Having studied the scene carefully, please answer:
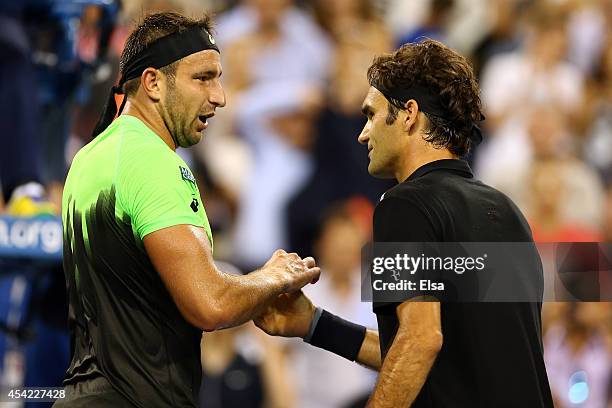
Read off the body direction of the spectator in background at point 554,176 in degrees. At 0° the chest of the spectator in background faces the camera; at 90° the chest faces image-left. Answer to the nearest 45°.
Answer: approximately 0°

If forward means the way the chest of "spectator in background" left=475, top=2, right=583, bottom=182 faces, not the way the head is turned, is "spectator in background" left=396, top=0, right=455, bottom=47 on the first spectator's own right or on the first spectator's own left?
on the first spectator's own right

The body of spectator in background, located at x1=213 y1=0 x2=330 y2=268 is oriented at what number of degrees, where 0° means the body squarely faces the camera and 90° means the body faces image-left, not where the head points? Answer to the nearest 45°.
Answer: approximately 0°
